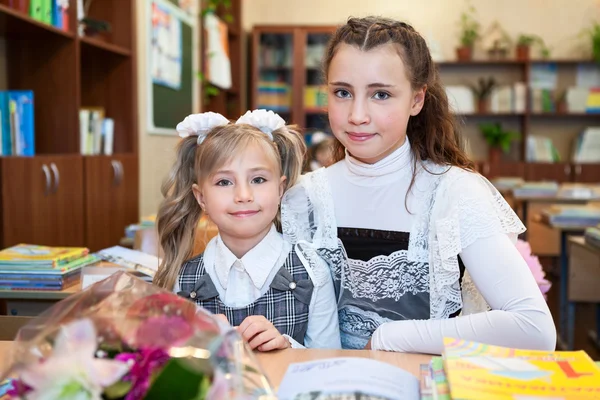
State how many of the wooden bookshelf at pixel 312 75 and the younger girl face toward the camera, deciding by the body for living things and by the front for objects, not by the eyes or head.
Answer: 2

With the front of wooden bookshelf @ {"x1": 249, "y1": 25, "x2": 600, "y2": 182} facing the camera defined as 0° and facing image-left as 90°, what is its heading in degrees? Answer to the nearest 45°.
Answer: approximately 0°

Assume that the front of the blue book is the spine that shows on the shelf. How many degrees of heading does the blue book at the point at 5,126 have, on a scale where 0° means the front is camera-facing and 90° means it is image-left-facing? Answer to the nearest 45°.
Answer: approximately 0°

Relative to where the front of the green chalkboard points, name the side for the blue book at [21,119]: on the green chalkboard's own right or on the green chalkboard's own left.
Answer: on the green chalkboard's own right

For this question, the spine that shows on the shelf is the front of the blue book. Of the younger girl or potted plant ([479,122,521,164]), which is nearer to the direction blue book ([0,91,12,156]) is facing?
the younger girl

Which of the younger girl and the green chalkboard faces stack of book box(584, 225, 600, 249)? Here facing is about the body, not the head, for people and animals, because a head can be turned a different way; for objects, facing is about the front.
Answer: the green chalkboard

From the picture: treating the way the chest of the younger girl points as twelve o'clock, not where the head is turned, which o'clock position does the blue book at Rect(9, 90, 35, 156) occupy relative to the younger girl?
The blue book is roughly at 5 o'clock from the younger girl.

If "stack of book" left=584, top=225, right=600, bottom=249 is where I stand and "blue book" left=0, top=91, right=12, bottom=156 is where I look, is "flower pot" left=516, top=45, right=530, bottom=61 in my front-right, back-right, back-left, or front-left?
back-right
